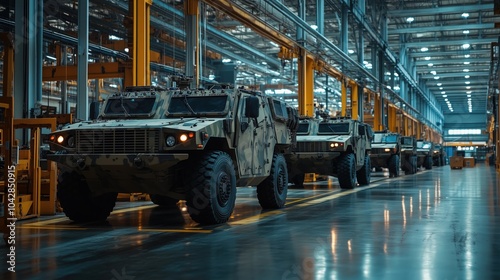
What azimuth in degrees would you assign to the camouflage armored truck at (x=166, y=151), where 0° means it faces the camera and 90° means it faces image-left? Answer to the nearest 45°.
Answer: approximately 45°

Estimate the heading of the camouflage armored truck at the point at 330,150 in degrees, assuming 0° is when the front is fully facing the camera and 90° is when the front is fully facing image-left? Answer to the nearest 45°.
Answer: approximately 45°

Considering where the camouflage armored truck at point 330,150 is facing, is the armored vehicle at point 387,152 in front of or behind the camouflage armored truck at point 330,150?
behind

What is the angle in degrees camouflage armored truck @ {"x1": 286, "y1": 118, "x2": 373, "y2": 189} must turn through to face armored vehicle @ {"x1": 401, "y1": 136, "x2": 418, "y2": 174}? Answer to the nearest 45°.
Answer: approximately 135° to its right

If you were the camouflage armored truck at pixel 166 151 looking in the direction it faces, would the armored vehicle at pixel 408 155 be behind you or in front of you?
behind

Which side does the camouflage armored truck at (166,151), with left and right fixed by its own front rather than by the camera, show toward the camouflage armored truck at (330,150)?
back

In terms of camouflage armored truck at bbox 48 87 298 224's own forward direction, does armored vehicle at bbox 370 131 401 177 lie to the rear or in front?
to the rear

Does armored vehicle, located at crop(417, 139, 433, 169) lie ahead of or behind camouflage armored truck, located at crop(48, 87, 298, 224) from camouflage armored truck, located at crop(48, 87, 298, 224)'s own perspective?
behind
